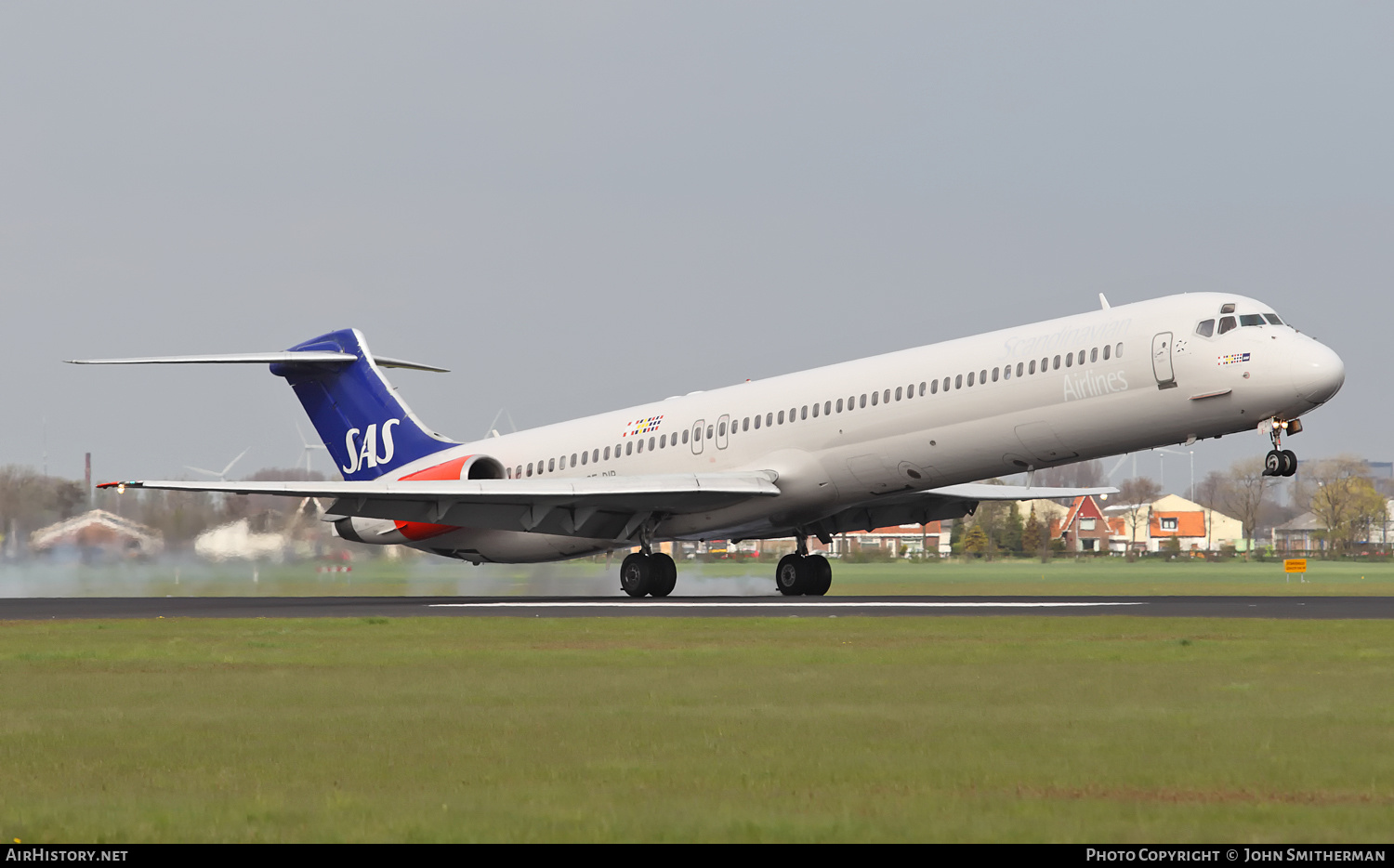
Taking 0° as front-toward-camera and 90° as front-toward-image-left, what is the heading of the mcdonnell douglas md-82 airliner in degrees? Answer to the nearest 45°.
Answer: approximately 315°
